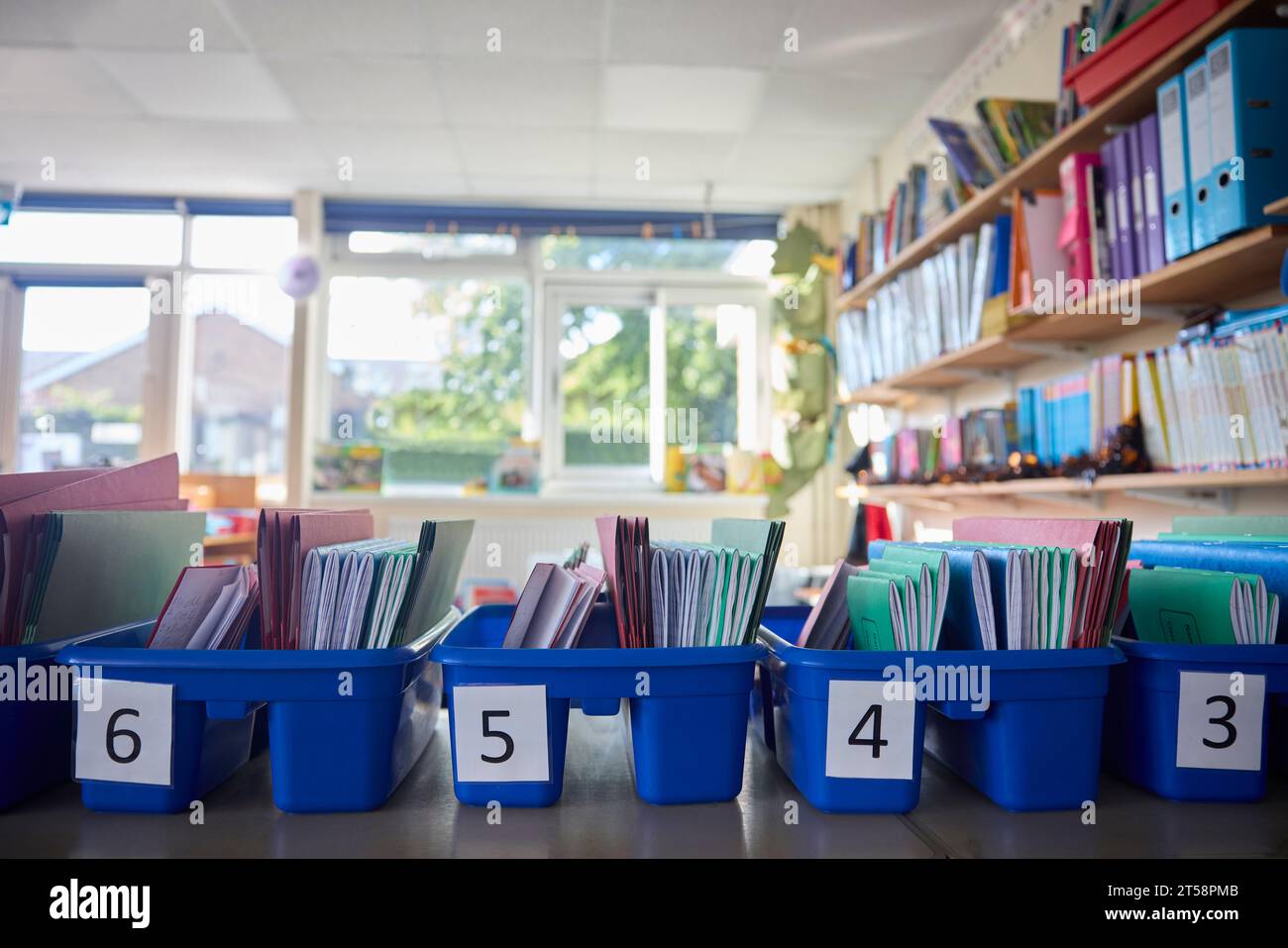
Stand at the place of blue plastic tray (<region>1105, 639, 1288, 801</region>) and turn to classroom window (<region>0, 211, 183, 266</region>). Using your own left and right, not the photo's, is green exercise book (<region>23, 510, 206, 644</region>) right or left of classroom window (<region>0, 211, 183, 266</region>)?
left

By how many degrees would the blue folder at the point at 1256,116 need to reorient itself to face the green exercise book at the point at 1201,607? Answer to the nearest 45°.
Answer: approximately 45° to its left

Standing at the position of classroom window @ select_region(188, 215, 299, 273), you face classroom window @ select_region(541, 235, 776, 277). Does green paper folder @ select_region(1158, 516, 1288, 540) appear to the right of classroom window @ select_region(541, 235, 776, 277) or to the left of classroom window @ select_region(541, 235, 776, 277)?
right

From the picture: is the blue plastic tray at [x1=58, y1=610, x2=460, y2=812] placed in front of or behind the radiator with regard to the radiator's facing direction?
in front

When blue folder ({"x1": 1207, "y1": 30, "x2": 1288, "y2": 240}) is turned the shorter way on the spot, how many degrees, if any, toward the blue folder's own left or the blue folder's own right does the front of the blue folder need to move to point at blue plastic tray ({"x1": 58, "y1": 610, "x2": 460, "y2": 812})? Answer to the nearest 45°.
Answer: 0° — it already faces it

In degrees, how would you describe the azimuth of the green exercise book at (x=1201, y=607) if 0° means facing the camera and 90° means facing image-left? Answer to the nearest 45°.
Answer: approximately 45°

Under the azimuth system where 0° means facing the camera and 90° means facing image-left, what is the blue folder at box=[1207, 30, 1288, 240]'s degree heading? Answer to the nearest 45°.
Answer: approximately 45°

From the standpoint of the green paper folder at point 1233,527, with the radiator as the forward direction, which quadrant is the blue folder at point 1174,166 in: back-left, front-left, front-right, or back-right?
front-right

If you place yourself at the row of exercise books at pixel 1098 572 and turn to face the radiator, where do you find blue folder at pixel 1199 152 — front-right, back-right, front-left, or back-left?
front-right

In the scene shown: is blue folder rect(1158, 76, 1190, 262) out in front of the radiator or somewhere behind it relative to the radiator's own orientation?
in front

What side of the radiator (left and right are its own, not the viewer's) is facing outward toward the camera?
front

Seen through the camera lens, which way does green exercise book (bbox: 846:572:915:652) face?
facing the viewer and to the left of the viewer

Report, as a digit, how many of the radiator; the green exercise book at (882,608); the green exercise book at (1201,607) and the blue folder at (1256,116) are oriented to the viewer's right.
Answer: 0

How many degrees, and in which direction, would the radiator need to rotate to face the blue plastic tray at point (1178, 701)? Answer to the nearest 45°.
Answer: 0° — it already faces it
